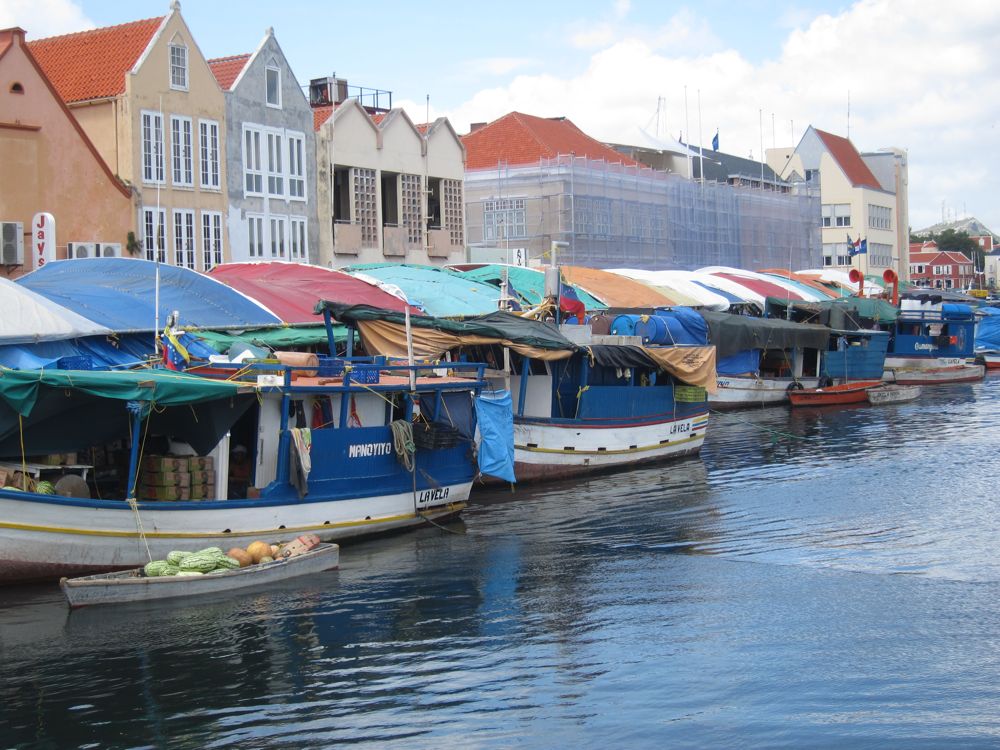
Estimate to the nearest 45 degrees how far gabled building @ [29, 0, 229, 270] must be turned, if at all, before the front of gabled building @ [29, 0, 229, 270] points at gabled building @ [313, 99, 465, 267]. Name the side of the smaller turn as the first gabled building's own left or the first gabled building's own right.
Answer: approximately 90° to the first gabled building's own left

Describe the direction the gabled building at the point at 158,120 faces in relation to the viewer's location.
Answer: facing the viewer and to the right of the viewer

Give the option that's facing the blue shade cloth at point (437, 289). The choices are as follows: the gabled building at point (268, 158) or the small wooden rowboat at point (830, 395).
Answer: the gabled building

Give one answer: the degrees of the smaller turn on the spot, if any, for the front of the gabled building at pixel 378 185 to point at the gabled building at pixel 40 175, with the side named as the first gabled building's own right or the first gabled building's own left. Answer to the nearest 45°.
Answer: approximately 90° to the first gabled building's own right

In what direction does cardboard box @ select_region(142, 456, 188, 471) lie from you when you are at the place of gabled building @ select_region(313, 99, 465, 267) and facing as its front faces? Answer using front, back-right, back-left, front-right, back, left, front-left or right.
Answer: front-right

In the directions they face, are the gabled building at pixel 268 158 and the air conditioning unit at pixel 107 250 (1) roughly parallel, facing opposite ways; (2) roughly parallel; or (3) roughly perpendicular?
roughly parallel
